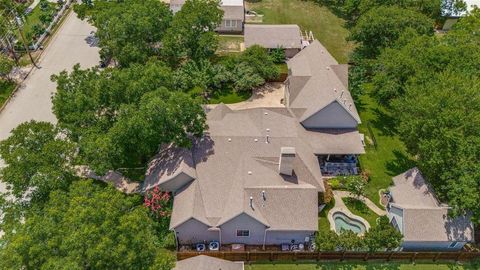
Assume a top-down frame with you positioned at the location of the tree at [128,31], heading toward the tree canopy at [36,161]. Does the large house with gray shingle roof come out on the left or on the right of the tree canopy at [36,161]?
left

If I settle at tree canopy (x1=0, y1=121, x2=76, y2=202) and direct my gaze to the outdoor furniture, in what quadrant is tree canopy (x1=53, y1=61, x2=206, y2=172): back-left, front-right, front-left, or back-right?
front-left

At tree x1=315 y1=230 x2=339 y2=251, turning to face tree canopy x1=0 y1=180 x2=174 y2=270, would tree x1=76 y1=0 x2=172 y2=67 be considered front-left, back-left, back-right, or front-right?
front-right

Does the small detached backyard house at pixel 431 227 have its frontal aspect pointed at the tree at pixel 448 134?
no
